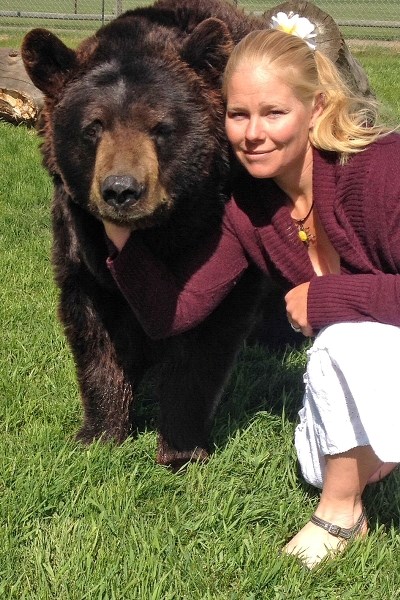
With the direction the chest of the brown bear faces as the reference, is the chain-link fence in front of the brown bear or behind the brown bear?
behind

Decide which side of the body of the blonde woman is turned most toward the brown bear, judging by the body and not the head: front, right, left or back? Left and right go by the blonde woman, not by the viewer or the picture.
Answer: right

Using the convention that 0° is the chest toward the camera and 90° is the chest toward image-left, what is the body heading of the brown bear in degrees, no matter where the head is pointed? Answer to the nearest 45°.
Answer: approximately 0°

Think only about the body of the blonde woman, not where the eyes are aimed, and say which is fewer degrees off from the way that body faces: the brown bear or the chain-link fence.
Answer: the brown bear

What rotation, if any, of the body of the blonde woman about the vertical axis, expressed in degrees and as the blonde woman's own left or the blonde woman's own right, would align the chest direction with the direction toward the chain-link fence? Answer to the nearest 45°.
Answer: approximately 135° to the blonde woman's own right

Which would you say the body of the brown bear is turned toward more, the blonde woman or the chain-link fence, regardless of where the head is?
the blonde woman

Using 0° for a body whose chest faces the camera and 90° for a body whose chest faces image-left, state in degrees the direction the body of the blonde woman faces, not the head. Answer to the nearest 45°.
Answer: approximately 45°

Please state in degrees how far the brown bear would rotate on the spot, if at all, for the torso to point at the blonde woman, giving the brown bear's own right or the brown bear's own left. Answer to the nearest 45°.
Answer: approximately 45° to the brown bear's own left
